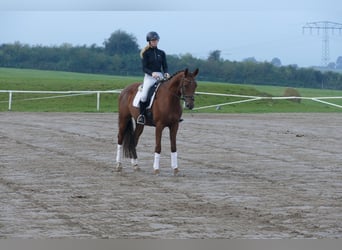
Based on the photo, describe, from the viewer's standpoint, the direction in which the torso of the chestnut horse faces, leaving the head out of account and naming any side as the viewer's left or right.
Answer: facing the viewer and to the right of the viewer

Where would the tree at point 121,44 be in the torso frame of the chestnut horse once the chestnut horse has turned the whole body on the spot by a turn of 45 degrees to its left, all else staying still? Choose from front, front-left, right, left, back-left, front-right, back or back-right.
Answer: left

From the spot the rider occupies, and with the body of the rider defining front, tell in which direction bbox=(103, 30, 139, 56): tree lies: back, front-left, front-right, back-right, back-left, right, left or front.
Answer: back-left
